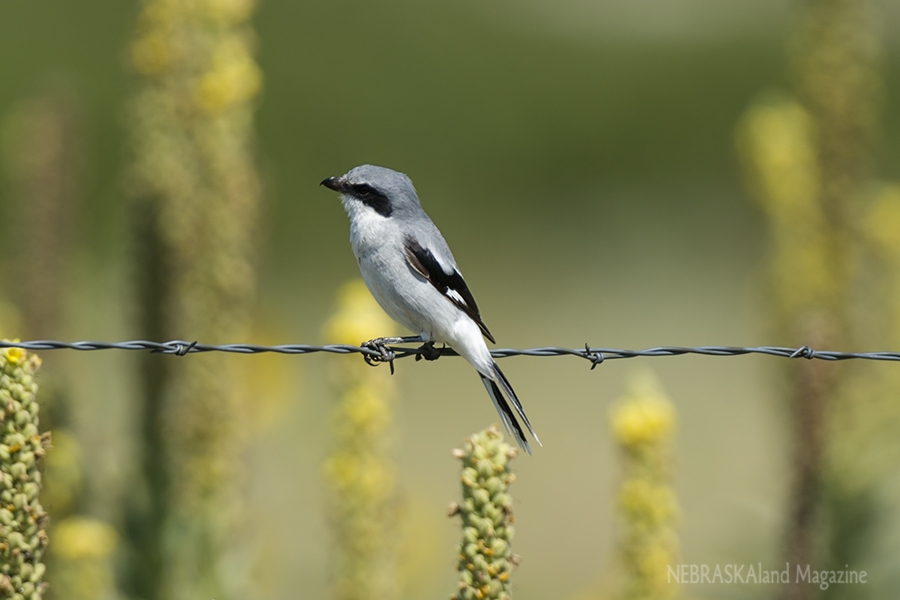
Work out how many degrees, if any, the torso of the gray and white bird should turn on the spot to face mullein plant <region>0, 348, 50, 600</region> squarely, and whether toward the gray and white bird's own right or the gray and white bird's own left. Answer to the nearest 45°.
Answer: approximately 45° to the gray and white bird's own left

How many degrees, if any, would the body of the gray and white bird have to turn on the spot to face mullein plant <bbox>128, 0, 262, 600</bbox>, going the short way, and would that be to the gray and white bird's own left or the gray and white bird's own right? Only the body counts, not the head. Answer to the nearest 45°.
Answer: approximately 45° to the gray and white bird's own right

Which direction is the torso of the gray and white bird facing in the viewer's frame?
to the viewer's left
